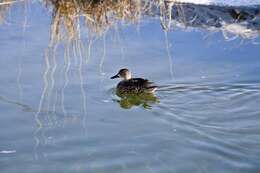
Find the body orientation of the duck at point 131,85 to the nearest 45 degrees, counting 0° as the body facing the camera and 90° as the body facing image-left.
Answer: approximately 90°
